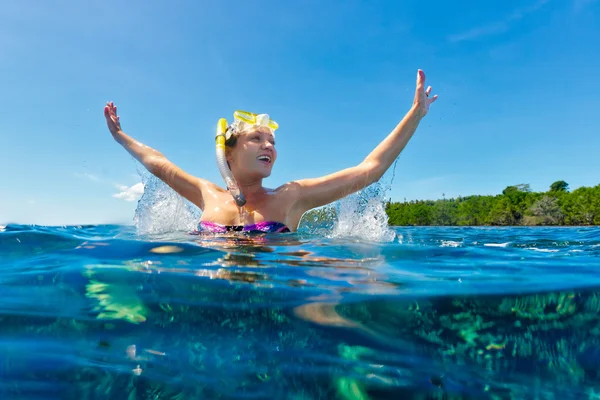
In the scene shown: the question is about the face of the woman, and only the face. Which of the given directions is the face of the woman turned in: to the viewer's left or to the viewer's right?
to the viewer's right

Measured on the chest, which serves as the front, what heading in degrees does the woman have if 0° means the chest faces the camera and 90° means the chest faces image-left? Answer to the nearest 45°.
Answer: approximately 0°
